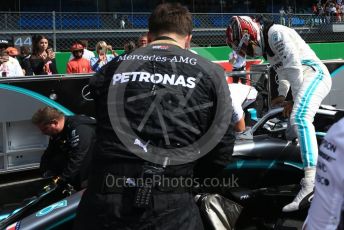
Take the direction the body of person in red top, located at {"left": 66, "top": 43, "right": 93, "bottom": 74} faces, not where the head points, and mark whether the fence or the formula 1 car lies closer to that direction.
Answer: the formula 1 car

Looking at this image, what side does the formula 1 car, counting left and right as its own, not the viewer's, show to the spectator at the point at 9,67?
right

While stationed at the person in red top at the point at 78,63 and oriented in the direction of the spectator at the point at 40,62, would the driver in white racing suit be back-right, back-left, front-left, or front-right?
back-left

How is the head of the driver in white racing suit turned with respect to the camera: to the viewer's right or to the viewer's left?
to the viewer's left

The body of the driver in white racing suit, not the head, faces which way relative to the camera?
to the viewer's left

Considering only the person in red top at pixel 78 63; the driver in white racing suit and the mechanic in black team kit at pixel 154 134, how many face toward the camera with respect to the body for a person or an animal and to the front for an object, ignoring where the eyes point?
1

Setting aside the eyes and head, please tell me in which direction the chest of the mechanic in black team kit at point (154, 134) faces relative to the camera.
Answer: away from the camera

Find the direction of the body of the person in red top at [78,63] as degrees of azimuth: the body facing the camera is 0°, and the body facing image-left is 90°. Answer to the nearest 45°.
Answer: approximately 0°
